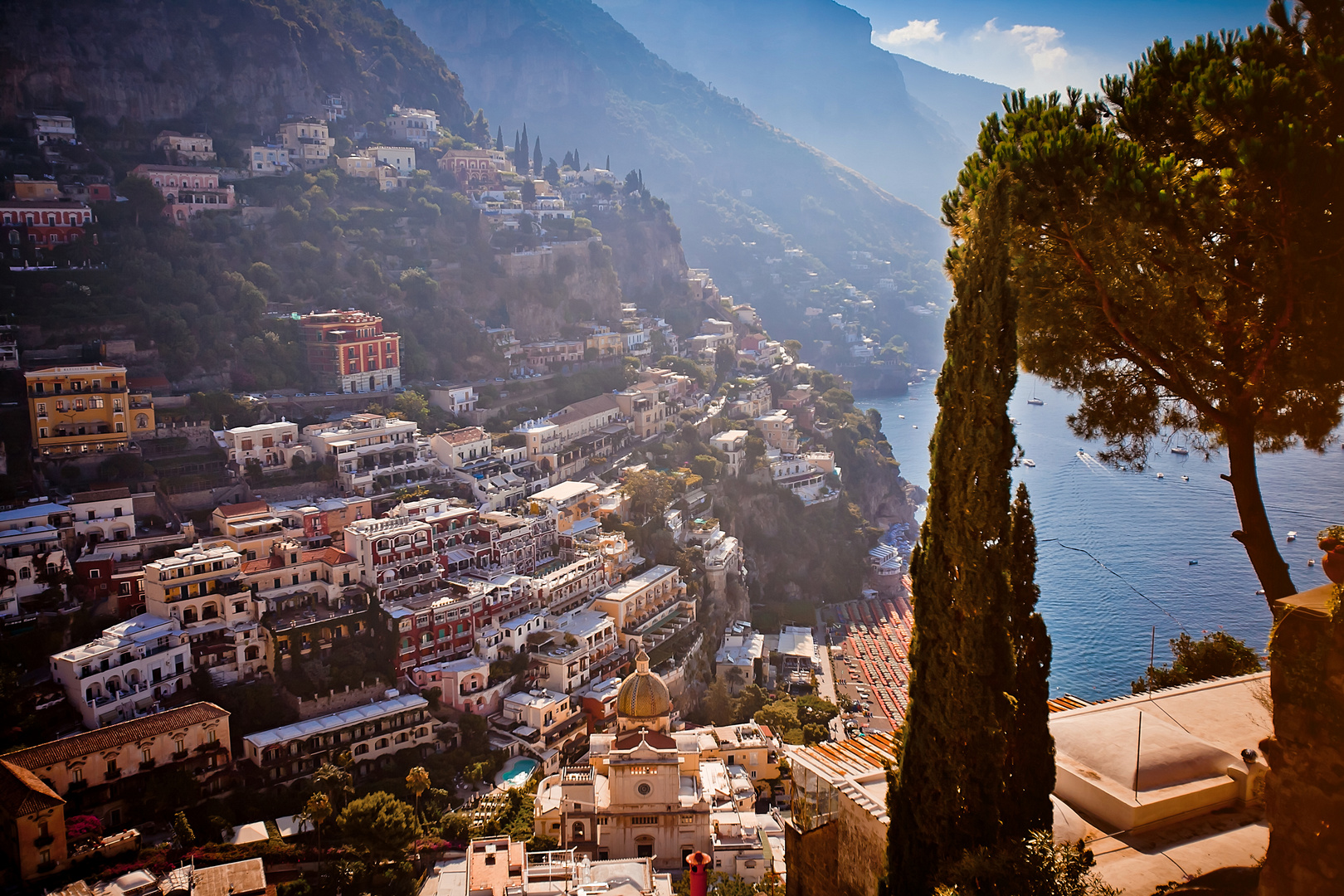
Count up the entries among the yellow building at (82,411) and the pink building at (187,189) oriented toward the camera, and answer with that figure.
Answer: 2

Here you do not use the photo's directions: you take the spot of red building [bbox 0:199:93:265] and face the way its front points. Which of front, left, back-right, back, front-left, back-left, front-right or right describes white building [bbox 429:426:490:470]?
front-left

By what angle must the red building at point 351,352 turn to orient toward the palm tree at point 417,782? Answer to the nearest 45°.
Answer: approximately 45° to its right

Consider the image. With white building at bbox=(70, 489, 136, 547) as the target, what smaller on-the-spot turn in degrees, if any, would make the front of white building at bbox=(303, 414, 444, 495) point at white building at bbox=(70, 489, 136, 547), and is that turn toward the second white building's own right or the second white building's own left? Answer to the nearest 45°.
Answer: approximately 90° to the second white building's own right

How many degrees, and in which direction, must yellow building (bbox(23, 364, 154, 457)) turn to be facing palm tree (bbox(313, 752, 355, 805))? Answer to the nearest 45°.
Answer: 0° — it already faces it

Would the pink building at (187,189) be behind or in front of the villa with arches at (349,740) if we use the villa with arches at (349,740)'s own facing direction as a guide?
behind

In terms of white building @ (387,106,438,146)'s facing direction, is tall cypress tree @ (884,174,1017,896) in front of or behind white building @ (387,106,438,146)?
in front

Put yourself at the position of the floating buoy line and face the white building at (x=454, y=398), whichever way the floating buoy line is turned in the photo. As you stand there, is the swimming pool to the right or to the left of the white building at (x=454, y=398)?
left

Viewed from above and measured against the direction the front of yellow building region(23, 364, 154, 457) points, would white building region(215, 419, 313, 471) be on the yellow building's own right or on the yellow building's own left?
on the yellow building's own left

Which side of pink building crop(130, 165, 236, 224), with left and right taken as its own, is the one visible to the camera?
front

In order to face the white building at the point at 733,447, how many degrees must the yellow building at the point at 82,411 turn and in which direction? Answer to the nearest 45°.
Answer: approximately 90° to its left

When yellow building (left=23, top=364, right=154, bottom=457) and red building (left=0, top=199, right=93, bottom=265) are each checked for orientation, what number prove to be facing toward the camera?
2

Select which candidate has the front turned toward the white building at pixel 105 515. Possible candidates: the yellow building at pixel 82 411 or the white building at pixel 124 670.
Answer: the yellow building

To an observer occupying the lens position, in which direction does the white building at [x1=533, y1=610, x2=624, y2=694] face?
facing the viewer and to the right of the viewer

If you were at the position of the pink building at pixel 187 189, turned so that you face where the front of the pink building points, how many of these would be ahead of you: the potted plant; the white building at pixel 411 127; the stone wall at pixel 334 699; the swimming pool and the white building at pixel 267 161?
3

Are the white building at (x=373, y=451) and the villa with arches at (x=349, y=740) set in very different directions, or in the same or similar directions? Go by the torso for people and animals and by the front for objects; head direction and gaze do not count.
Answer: same or similar directions

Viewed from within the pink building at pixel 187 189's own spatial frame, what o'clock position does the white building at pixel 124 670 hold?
The white building is roughly at 12 o'clock from the pink building.
